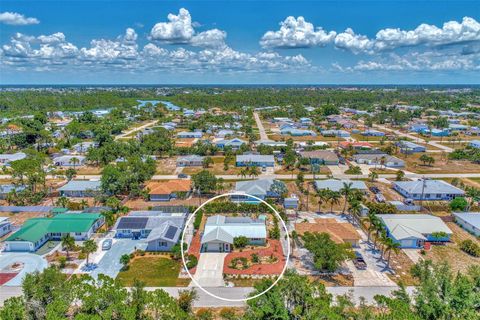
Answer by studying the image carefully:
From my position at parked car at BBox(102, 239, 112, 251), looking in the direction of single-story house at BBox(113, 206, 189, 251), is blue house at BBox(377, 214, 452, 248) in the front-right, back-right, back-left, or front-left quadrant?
front-right

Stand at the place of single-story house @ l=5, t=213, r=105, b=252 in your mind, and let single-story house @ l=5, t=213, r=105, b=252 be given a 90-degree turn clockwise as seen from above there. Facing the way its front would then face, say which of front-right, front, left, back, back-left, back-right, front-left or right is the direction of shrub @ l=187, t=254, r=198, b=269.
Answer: back-left

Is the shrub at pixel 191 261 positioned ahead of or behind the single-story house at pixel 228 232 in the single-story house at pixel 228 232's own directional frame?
ahead

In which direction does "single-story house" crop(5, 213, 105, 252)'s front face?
toward the camera

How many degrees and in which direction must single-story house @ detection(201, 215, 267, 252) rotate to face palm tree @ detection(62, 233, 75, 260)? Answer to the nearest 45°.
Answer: approximately 90° to its right

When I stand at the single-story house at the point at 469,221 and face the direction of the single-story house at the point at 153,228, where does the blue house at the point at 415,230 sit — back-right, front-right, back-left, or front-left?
front-left

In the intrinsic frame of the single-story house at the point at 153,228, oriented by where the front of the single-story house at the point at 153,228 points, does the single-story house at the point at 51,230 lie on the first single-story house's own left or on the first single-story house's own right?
on the first single-story house's own right

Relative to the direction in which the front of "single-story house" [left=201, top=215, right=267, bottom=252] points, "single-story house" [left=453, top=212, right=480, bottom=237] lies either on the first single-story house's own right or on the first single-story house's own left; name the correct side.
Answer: on the first single-story house's own left

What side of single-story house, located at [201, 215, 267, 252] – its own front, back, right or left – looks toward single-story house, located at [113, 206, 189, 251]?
right

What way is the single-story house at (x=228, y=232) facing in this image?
toward the camera

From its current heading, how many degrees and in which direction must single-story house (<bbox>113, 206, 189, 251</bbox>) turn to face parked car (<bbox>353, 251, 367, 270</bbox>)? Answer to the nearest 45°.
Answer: approximately 45° to its left

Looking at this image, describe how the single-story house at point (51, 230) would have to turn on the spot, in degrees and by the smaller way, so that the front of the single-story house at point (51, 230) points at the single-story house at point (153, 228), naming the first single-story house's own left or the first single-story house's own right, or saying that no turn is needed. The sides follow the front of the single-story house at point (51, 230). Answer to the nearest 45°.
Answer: approximately 45° to the first single-story house's own left

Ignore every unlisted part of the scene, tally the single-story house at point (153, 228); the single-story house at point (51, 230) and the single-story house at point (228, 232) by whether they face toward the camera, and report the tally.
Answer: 3

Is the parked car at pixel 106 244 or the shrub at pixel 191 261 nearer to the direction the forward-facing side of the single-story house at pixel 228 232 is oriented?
the shrub
